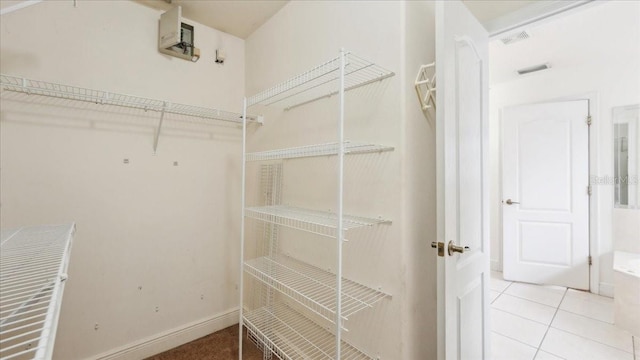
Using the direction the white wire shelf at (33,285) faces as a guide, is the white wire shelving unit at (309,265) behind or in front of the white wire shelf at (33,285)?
in front

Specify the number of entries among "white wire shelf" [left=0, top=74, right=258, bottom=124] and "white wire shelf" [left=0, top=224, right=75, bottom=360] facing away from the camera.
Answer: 0

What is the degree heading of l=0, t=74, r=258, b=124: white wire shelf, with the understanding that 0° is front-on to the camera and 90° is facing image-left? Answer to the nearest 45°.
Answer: approximately 315°

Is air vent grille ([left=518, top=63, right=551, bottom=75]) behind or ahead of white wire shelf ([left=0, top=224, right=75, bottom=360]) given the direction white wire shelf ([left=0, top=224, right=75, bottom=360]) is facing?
ahead

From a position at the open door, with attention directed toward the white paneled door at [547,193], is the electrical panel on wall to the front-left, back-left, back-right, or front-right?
back-left

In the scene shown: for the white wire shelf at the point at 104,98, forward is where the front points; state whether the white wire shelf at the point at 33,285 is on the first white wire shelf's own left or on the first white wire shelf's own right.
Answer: on the first white wire shelf's own right

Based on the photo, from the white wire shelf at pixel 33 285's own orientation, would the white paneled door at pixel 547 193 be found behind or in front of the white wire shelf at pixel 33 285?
in front

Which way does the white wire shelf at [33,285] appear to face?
to the viewer's right
